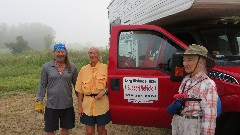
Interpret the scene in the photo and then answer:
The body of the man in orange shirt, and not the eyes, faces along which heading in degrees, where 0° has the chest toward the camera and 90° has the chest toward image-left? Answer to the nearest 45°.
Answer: approximately 0°

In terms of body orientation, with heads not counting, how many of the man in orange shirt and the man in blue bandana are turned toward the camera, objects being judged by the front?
2

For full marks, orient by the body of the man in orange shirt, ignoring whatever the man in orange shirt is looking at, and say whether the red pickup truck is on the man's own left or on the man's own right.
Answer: on the man's own left

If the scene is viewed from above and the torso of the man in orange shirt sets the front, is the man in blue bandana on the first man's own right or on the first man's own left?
on the first man's own right

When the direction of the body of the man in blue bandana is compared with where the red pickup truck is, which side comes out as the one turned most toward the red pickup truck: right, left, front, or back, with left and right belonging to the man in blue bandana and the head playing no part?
left

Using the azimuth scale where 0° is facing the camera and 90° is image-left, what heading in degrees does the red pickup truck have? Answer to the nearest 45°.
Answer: approximately 315°

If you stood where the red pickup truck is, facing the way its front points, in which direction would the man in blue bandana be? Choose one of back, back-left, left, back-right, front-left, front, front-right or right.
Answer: back-right
